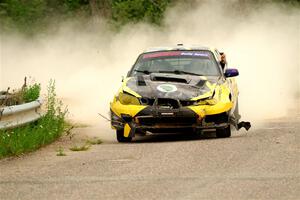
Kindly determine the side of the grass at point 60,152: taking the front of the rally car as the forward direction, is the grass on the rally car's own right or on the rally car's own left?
on the rally car's own right

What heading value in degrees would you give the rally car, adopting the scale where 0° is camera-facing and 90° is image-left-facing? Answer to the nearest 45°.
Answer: approximately 0°

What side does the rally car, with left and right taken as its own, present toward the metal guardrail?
right
